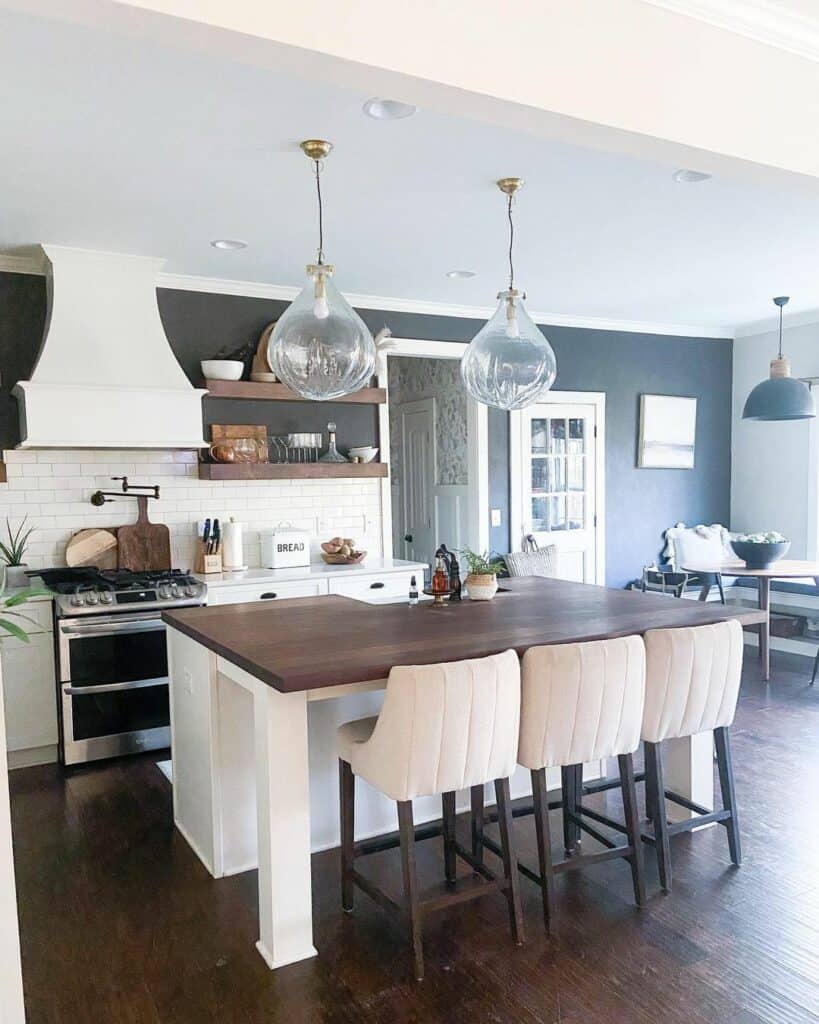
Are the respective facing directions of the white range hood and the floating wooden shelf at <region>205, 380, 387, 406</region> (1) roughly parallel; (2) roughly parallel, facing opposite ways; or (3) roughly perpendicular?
roughly parallel

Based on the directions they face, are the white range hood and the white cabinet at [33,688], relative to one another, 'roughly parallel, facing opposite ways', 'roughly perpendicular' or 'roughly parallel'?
roughly parallel

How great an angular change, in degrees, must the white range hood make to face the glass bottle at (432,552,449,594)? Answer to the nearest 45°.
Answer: approximately 45° to its left

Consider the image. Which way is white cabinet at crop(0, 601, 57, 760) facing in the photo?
toward the camera

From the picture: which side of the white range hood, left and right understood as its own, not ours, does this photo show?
front

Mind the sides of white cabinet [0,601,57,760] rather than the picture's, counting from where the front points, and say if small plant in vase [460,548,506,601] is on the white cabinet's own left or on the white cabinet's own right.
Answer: on the white cabinet's own left

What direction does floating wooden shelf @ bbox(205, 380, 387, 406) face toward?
toward the camera

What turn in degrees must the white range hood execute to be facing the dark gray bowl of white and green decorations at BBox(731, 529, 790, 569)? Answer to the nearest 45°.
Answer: approximately 90° to its left

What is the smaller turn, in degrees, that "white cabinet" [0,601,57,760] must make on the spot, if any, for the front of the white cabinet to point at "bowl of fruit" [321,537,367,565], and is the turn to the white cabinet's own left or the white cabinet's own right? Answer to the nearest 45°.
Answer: approximately 90° to the white cabinet's own left

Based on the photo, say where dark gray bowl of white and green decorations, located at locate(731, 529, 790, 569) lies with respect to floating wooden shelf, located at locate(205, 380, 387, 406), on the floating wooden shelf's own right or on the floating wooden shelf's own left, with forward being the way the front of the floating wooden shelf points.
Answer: on the floating wooden shelf's own left

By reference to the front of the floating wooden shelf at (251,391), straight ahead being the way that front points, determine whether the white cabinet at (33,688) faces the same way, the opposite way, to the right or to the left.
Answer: the same way

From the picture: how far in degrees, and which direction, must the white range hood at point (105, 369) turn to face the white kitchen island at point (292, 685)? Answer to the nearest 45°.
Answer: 0° — it already faces it

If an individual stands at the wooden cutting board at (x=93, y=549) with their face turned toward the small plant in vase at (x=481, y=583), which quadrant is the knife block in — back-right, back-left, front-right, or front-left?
front-left

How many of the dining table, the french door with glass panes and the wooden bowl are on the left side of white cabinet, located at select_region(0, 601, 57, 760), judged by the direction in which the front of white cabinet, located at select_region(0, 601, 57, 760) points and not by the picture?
3

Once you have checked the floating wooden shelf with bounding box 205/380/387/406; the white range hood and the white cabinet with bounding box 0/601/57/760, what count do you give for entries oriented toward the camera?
3
